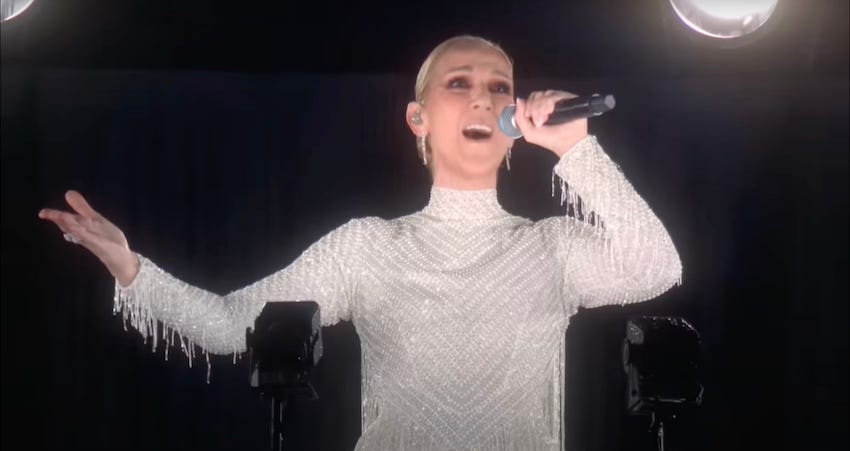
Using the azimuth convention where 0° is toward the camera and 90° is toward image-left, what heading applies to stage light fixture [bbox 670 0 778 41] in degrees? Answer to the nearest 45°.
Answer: approximately 0°

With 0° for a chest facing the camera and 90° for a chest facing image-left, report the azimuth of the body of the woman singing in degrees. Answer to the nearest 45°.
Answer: approximately 0°

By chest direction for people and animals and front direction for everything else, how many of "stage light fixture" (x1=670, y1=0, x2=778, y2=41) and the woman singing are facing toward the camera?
2

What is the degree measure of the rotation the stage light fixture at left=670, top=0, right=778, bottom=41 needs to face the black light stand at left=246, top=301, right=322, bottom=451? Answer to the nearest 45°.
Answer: approximately 45° to its right
